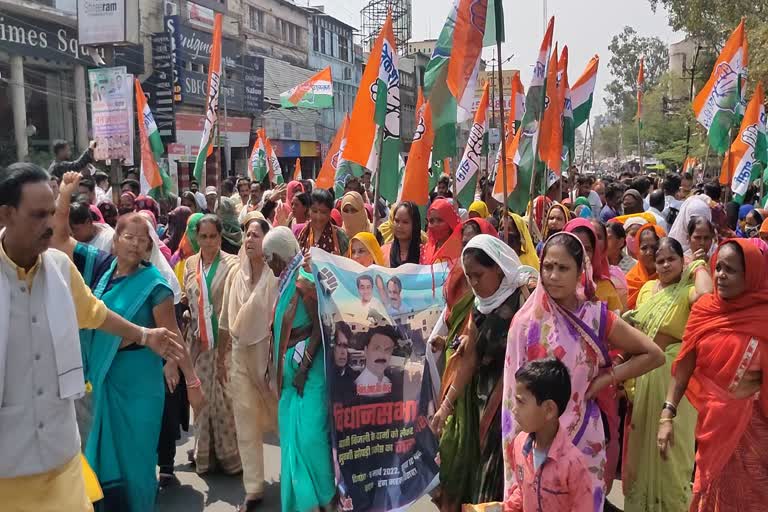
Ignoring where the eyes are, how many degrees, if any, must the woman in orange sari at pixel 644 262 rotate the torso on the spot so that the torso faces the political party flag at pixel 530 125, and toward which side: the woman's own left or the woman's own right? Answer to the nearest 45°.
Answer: approximately 180°

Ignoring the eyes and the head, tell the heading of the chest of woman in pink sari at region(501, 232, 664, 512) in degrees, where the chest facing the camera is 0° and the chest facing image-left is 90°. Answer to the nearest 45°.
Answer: approximately 45°

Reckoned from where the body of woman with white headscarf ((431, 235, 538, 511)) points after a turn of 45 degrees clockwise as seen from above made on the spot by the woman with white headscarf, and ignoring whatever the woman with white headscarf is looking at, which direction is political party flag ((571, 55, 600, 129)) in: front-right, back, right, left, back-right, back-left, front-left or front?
right

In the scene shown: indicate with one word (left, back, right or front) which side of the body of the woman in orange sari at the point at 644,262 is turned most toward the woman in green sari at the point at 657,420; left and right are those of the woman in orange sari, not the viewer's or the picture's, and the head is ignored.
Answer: front

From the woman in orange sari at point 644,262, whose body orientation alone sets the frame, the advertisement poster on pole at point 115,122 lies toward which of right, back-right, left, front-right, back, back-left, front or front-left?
back-right

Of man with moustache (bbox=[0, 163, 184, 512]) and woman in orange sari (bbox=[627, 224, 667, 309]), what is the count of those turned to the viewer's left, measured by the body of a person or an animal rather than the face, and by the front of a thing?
0

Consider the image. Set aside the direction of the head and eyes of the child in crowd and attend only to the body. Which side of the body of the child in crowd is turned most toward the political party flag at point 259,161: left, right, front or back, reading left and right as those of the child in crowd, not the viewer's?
right

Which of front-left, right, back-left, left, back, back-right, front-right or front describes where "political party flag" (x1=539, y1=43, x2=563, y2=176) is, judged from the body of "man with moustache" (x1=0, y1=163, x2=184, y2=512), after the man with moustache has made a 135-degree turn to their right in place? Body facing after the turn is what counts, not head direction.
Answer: back-right

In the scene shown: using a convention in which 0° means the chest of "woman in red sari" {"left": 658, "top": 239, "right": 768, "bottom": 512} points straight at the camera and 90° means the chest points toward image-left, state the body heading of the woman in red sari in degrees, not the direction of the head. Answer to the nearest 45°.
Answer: approximately 45°

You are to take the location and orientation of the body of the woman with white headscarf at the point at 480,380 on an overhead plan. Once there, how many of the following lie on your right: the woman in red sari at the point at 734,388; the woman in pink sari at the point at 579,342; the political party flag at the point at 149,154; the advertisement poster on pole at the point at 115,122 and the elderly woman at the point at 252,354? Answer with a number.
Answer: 3

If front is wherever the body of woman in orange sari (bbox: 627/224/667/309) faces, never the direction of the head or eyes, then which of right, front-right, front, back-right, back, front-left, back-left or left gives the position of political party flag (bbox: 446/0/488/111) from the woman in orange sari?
back-right

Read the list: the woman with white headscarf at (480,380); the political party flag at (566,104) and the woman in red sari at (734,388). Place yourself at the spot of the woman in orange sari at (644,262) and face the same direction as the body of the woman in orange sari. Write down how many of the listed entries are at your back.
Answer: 1
